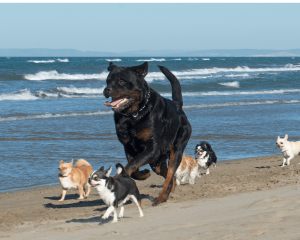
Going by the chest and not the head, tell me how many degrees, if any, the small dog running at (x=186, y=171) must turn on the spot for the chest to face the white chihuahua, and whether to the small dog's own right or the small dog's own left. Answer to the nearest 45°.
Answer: approximately 180°

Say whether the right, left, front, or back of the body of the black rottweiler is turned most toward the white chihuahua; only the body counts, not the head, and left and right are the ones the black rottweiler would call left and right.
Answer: back

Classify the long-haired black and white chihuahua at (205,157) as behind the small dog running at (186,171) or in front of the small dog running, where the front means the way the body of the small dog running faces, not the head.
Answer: behind

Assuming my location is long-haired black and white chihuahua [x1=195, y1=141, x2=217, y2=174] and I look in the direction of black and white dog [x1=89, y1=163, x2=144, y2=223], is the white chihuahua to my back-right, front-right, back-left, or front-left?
back-left
